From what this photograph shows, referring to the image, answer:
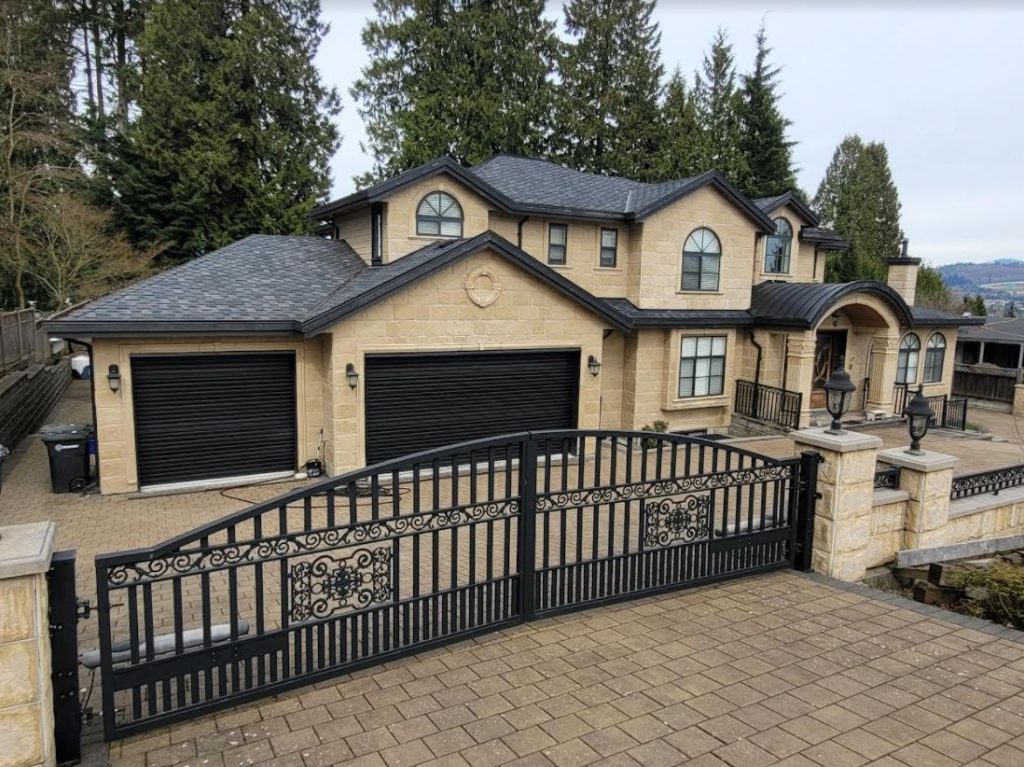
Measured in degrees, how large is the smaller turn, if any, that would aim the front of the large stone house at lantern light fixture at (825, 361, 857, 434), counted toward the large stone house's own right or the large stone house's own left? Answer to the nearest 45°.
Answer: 0° — it already faces it

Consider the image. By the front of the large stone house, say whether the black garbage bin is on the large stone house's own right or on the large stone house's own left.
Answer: on the large stone house's own right

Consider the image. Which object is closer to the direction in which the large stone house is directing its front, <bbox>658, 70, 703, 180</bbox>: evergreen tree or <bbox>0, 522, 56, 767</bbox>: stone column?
the stone column

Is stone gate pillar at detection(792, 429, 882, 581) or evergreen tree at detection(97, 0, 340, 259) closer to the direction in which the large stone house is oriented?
the stone gate pillar

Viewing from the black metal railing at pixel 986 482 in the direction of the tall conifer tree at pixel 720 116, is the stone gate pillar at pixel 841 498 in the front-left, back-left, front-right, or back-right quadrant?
back-left

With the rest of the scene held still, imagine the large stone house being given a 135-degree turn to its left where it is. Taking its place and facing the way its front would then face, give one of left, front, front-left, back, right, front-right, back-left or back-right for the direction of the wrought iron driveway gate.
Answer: back

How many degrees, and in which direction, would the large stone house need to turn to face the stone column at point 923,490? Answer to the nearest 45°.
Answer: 0° — it already faces it

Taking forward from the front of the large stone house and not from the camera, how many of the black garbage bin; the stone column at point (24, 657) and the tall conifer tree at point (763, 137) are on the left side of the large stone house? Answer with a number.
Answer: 1

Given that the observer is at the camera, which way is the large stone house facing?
facing the viewer and to the right of the viewer

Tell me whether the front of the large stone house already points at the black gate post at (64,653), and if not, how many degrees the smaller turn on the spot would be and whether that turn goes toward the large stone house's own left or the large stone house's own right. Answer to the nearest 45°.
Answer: approximately 45° to the large stone house's own right

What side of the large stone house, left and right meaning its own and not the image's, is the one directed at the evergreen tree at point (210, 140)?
back

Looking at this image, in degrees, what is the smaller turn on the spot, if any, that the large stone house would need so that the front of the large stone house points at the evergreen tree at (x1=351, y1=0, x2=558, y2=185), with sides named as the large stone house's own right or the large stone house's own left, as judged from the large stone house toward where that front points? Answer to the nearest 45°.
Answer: approximately 135° to the large stone house's own left

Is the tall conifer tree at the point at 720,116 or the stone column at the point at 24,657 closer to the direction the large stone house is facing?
the stone column

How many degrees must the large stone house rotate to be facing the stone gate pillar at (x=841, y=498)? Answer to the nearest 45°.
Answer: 0° — it already faces it

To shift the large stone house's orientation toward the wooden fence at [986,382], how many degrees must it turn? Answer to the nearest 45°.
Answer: approximately 90° to its left
